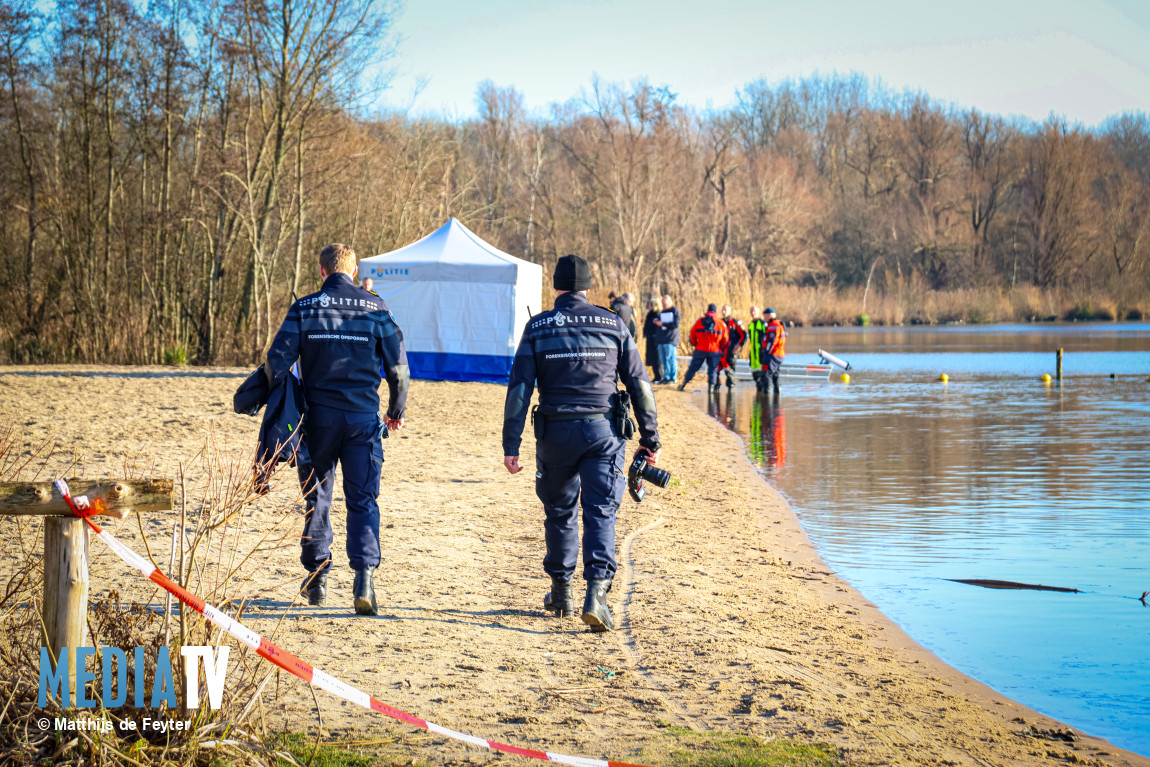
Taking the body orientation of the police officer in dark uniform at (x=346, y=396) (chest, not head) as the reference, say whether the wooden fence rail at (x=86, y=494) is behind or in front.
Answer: behind

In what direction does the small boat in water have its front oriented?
to the viewer's right

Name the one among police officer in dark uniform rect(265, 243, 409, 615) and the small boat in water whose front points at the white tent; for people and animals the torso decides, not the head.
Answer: the police officer in dark uniform

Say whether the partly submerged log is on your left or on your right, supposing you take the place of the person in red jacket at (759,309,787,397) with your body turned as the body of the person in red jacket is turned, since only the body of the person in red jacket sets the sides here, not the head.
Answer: on your left

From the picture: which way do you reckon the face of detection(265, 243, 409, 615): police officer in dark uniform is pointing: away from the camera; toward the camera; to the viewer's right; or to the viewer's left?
away from the camera

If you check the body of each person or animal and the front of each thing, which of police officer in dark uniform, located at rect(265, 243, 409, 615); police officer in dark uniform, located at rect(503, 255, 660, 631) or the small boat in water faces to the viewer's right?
the small boat in water

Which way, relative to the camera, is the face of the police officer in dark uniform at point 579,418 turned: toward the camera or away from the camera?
away from the camera

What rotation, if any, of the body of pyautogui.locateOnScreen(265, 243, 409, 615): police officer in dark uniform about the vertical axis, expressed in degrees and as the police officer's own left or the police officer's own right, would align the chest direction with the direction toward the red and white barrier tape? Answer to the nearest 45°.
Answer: approximately 180°

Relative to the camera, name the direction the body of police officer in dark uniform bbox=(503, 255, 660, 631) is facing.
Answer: away from the camera

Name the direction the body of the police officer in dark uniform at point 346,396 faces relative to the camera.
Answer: away from the camera
